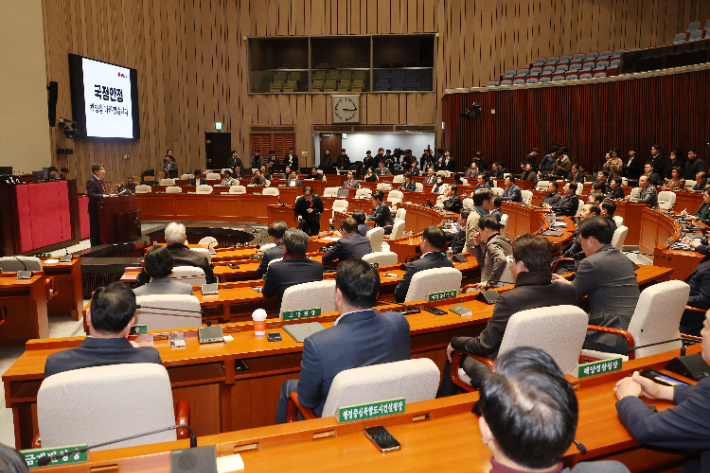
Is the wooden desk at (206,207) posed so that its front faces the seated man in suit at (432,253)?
yes

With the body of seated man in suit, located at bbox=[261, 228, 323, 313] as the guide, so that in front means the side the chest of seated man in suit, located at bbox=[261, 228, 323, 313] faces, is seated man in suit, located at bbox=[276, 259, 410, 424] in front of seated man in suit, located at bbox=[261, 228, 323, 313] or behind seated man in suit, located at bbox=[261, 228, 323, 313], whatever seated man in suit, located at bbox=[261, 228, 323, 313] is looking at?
behind

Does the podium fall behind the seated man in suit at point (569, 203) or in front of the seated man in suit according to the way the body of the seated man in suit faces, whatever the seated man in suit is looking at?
in front

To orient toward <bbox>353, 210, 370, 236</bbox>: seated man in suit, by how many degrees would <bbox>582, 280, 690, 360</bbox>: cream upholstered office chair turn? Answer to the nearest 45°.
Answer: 0° — it already faces them

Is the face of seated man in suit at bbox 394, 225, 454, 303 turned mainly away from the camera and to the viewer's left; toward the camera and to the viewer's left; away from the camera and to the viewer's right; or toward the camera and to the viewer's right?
away from the camera and to the viewer's left

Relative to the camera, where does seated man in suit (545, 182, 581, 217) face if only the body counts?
to the viewer's left

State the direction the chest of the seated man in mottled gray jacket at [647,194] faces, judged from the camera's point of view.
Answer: to the viewer's left

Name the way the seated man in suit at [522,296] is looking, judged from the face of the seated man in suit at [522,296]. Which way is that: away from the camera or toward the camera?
away from the camera

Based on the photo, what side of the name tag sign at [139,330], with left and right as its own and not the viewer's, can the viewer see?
front

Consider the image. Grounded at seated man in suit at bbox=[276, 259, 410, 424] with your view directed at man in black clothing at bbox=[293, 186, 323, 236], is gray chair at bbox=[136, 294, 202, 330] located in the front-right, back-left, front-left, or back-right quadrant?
front-left

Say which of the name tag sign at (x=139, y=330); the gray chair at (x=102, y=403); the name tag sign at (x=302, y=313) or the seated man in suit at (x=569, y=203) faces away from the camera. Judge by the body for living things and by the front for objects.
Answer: the gray chair

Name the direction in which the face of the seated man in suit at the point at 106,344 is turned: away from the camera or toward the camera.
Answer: away from the camera

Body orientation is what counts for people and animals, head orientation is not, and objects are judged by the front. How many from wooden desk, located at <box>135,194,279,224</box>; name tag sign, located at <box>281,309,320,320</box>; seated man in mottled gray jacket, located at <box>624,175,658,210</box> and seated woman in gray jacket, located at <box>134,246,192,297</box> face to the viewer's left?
1

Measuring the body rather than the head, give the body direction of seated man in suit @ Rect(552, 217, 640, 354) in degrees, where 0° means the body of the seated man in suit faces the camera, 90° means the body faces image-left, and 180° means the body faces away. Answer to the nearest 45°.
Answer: approximately 135°

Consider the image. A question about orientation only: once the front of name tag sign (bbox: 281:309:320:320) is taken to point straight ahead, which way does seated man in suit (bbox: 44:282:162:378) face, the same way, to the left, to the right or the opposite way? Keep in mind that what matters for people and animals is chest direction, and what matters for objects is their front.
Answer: the opposite way
